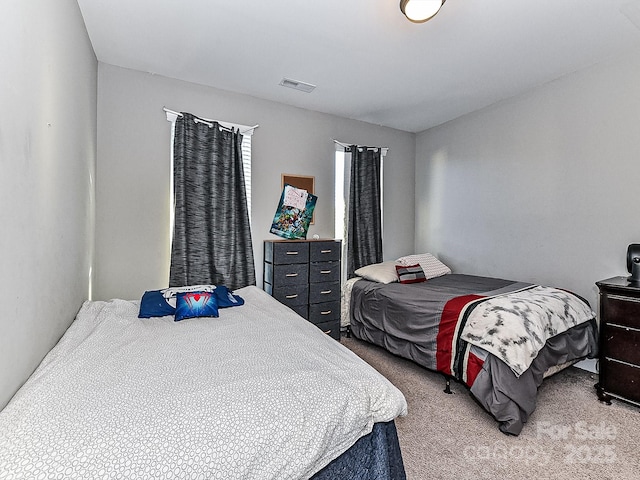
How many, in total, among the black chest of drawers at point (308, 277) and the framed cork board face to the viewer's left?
0

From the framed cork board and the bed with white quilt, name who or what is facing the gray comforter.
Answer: the framed cork board

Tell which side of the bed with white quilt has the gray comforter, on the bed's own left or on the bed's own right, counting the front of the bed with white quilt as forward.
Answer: on the bed's own left

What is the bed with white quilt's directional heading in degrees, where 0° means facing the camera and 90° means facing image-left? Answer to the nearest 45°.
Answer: approximately 0°

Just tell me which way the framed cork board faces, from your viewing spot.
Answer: facing the viewer and to the right of the viewer

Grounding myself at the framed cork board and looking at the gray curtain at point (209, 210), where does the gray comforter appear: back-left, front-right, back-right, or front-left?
back-left

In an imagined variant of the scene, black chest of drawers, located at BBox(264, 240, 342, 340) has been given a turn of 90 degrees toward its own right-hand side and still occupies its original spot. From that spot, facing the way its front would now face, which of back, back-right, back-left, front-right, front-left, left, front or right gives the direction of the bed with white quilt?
front-left

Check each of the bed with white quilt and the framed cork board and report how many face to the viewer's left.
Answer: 0

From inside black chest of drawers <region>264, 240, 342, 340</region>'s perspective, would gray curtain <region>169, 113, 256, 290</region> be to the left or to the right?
on its right

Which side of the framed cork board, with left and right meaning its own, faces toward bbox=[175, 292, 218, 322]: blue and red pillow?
right

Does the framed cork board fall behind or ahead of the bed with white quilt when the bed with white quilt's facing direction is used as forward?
behind

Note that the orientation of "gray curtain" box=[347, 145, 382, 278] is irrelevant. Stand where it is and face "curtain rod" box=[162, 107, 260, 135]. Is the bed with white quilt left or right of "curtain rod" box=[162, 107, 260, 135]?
left

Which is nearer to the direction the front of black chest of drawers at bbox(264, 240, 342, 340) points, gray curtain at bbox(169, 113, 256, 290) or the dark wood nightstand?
the dark wood nightstand

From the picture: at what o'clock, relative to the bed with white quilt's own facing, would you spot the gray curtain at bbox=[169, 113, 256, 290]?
The gray curtain is roughly at 6 o'clock from the bed with white quilt.
